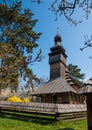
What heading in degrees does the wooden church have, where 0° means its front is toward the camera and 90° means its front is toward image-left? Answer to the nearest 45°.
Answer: approximately 45°
